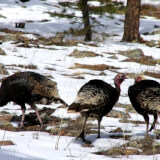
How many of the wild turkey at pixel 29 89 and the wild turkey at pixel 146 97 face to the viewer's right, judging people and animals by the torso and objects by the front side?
0

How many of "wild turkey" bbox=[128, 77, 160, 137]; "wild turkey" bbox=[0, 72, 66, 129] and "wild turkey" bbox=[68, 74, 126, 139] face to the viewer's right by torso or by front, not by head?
1

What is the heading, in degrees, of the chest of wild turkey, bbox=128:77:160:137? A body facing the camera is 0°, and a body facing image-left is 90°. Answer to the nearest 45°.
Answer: approximately 90°

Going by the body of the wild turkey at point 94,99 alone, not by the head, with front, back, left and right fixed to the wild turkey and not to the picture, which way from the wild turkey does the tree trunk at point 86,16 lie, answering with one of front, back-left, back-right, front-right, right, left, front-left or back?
left

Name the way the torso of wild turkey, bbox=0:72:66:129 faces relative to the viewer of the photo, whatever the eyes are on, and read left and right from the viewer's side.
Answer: facing to the left of the viewer

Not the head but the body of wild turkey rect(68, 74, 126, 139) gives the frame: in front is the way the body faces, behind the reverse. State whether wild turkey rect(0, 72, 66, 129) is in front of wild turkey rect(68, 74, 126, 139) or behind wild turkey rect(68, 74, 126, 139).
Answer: behind

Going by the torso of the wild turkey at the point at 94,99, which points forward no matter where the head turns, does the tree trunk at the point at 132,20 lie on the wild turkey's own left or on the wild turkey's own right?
on the wild turkey's own left

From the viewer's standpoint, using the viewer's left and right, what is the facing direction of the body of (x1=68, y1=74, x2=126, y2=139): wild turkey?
facing to the right of the viewer

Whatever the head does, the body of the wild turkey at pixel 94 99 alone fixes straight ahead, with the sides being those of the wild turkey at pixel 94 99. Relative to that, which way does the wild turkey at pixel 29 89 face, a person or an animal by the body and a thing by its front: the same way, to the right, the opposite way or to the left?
the opposite way

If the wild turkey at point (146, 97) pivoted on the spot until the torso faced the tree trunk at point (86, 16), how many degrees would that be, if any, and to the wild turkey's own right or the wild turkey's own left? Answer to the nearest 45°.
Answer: approximately 90° to the wild turkey's own right

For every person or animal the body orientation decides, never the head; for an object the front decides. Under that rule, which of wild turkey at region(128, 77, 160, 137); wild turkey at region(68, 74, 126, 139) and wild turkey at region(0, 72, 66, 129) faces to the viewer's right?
wild turkey at region(68, 74, 126, 139)

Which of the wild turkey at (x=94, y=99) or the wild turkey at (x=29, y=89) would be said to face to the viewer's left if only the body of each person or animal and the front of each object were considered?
the wild turkey at (x=29, y=89)
